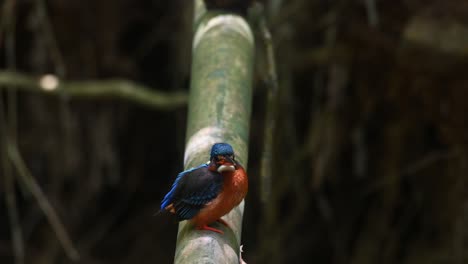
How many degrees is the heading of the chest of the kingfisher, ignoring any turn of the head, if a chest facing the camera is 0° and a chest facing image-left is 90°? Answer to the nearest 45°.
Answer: approximately 315°

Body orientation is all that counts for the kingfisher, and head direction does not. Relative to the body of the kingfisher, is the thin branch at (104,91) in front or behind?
behind
